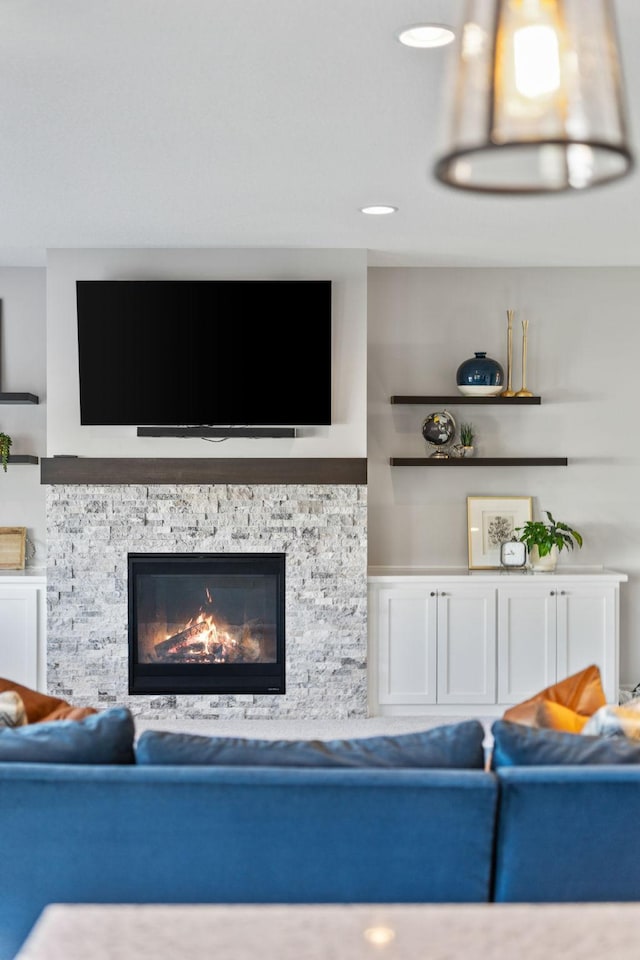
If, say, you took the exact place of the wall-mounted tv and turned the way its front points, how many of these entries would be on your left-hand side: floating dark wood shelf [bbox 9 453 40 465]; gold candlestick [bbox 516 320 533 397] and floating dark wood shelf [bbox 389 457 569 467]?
2

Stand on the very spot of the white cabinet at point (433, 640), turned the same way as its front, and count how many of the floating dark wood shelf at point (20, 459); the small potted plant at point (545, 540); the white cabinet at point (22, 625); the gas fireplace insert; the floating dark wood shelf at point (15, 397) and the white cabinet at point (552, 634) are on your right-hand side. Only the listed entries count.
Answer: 4
